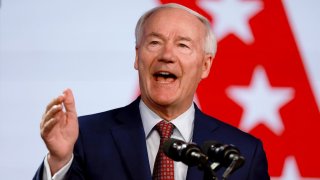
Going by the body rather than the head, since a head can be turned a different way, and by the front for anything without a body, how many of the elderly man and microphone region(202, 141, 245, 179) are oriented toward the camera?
1

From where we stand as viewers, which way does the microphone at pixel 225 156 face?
facing away from the viewer and to the left of the viewer

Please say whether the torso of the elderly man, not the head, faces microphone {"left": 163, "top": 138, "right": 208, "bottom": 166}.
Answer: yes
